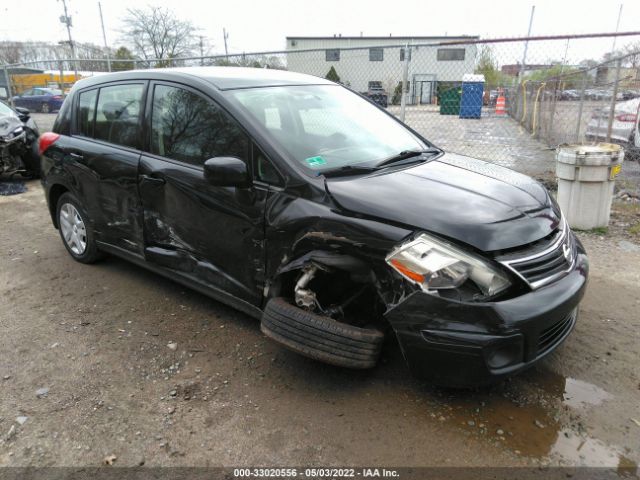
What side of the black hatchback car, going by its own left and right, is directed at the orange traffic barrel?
left

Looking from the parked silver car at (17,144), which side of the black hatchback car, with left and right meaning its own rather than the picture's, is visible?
back

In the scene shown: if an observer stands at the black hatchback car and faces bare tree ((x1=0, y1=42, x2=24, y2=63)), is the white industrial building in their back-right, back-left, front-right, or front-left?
front-right

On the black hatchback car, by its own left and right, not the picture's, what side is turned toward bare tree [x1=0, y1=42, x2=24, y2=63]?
back

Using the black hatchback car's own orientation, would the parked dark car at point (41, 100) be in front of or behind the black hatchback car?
behind

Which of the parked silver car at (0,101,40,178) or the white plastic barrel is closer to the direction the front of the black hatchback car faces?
the white plastic barrel

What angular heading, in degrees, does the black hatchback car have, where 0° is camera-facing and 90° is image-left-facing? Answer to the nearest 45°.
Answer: approximately 315°

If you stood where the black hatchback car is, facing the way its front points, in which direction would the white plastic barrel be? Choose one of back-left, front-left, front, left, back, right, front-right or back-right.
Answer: left

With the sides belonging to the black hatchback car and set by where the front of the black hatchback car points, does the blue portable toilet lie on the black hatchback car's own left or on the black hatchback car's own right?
on the black hatchback car's own left

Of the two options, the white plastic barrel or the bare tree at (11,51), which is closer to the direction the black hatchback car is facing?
the white plastic barrel

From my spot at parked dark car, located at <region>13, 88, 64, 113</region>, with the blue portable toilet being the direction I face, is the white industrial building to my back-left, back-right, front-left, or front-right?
front-left
